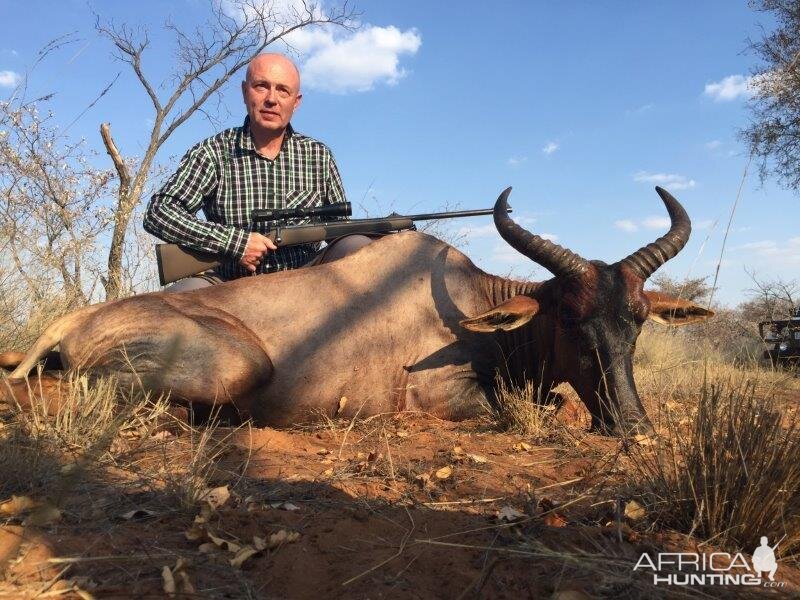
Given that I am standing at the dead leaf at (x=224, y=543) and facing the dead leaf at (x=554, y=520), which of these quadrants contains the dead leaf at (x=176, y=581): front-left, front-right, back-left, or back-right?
back-right

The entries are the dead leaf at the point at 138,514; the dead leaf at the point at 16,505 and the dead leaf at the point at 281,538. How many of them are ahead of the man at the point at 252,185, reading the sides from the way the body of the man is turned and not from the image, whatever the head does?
3

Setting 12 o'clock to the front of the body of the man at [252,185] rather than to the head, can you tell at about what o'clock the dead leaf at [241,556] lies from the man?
The dead leaf is roughly at 12 o'clock from the man.

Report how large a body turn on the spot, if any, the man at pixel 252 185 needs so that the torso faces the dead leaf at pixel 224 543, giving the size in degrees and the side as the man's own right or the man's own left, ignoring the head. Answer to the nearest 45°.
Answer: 0° — they already face it

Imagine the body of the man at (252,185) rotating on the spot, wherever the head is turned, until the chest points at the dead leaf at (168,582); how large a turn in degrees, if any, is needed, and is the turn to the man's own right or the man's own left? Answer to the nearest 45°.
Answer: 0° — they already face it

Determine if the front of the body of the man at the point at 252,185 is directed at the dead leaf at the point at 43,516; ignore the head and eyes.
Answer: yes

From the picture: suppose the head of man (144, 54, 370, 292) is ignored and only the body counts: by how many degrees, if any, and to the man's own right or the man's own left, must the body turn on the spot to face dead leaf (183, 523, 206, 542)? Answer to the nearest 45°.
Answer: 0° — they already face it

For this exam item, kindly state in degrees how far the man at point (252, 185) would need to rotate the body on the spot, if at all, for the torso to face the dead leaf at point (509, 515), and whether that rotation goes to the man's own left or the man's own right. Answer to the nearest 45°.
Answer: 0° — they already face it

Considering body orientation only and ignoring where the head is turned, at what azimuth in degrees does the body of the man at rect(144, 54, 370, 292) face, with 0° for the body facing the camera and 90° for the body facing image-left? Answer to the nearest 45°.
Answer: approximately 0°
